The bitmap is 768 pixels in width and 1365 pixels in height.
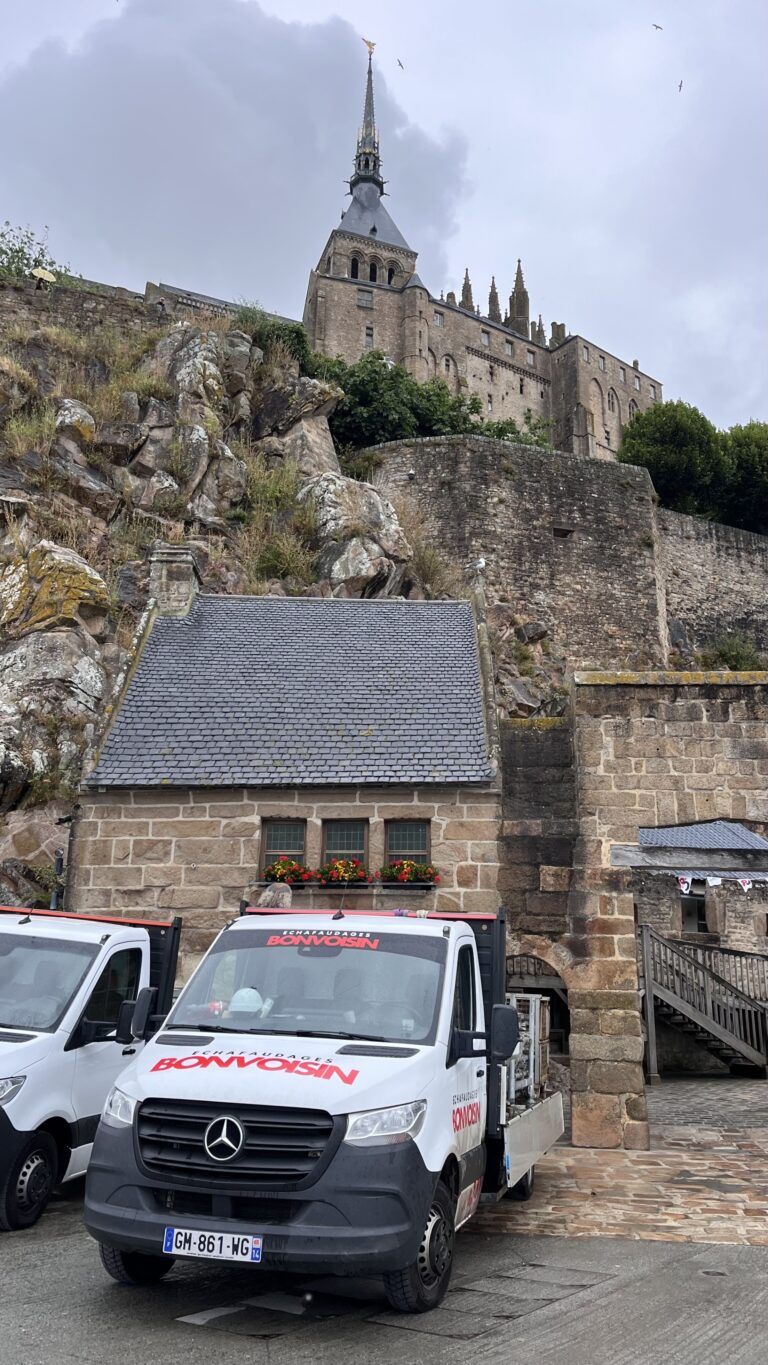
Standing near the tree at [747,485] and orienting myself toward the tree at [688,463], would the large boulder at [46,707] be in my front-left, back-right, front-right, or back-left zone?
front-left

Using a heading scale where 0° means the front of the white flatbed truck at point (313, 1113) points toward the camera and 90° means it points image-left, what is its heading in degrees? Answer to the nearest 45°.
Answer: approximately 45°

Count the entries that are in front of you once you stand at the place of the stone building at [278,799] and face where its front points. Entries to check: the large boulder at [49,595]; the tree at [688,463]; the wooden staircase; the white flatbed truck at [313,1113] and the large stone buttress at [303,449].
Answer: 1

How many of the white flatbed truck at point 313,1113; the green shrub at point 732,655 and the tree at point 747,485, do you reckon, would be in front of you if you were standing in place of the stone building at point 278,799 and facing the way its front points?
1

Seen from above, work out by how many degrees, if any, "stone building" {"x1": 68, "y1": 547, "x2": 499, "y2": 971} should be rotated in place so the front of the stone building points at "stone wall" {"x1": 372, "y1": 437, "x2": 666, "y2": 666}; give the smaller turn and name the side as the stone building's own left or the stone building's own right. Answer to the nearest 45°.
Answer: approximately 135° to the stone building's own left

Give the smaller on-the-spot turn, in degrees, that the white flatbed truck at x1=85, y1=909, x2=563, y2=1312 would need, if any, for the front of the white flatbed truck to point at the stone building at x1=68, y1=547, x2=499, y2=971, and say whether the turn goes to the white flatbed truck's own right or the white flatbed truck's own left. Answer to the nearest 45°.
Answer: approximately 135° to the white flatbed truck's own right

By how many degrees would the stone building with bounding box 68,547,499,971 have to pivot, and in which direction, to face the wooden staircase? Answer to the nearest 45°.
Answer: approximately 135° to its left

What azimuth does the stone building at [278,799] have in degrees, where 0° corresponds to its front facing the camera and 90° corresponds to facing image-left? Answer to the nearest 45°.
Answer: approximately 0°

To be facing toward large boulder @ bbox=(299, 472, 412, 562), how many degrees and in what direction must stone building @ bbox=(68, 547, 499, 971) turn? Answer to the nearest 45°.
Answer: approximately 180°

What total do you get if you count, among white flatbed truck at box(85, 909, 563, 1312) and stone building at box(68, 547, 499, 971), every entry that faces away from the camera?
0

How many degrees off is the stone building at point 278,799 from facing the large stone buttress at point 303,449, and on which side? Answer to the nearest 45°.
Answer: approximately 180°

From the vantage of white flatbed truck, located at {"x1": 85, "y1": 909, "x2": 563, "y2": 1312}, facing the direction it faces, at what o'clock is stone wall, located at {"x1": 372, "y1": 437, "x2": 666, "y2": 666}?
The stone wall is roughly at 5 o'clock from the white flatbed truck.

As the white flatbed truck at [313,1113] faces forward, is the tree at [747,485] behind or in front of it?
behind

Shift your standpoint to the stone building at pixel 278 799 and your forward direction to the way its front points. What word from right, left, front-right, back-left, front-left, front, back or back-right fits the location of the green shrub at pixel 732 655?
back-left
